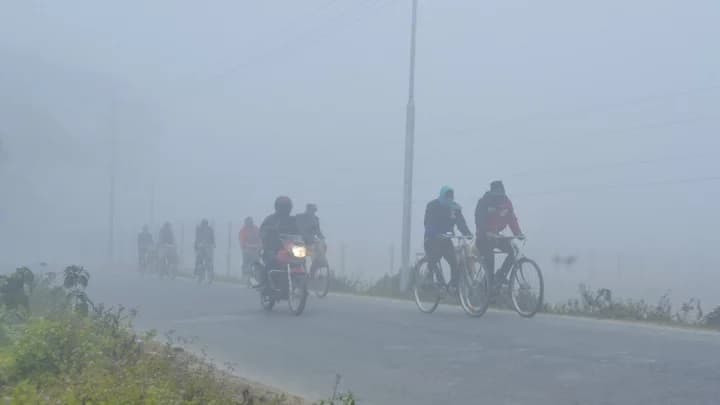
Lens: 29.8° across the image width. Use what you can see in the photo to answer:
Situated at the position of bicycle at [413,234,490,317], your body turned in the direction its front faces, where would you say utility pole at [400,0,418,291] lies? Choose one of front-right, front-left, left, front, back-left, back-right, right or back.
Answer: back-left

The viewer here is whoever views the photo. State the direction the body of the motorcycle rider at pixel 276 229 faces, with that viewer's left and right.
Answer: facing the viewer and to the right of the viewer

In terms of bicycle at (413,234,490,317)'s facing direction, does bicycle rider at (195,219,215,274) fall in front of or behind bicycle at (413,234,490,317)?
behind

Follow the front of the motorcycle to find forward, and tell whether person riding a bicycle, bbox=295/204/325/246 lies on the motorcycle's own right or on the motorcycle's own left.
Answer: on the motorcycle's own left

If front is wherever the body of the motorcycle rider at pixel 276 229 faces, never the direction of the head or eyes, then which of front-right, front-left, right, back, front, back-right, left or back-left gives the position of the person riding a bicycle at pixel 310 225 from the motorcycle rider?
back-left

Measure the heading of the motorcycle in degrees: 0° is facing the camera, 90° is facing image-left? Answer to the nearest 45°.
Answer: approximately 315°

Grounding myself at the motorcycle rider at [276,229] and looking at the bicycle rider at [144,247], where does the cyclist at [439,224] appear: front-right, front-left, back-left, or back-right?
back-right

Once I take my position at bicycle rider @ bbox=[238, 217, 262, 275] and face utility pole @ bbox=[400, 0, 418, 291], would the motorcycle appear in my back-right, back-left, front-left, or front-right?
front-right

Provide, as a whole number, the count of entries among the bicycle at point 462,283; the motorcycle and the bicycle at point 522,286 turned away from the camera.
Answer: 0

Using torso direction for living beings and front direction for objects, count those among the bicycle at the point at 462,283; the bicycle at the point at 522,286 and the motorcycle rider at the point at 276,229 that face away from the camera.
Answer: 0

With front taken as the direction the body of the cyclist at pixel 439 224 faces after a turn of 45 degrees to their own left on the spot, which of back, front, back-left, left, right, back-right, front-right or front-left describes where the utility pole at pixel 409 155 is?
left
